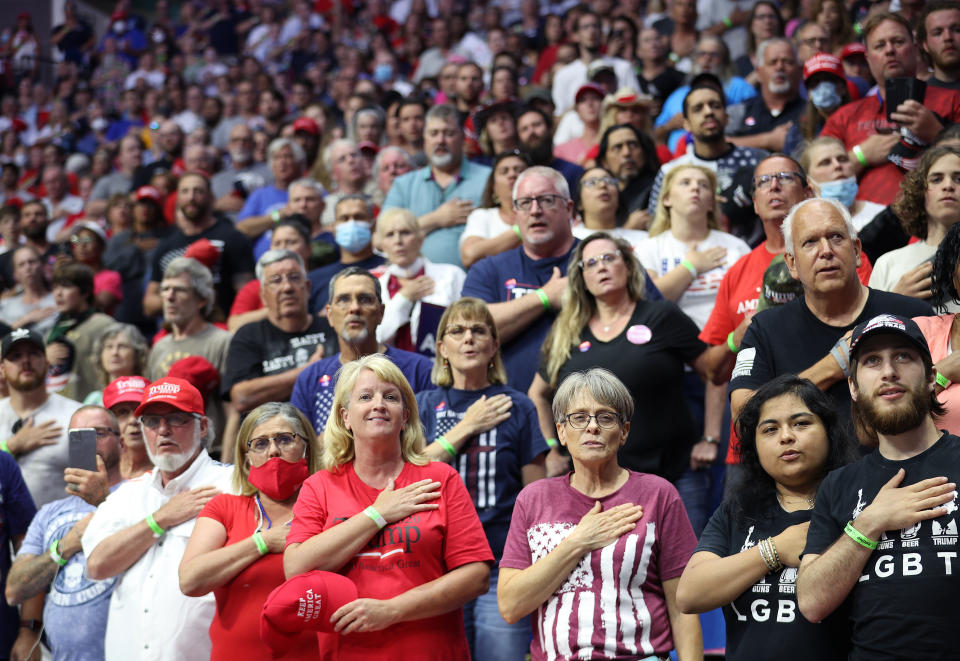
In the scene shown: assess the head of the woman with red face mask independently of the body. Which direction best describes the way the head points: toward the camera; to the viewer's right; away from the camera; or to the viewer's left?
toward the camera

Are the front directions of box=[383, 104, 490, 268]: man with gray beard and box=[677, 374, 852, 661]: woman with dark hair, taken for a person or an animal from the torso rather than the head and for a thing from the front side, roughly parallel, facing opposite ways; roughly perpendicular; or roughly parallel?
roughly parallel

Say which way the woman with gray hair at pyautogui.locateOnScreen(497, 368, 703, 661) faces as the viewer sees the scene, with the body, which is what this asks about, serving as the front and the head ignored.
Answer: toward the camera

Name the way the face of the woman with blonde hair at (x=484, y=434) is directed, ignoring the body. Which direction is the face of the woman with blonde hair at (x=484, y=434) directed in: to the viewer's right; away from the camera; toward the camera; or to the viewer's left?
toward the camera

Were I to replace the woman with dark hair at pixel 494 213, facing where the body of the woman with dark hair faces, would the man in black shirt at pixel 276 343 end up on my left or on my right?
on my right

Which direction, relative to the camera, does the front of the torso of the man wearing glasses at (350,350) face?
toward the camera

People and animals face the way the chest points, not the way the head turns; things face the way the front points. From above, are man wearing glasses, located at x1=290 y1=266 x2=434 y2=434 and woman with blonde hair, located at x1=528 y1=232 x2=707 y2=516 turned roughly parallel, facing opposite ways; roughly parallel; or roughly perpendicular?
roughly parallel

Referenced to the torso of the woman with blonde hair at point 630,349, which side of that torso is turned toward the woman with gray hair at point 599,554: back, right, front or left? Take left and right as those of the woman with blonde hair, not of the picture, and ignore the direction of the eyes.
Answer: front

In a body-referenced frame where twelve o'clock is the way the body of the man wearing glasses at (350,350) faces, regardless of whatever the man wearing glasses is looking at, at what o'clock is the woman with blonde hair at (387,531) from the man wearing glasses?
The woman with blonde hair is roughly at 12 o'clock from the man wearing glasses.

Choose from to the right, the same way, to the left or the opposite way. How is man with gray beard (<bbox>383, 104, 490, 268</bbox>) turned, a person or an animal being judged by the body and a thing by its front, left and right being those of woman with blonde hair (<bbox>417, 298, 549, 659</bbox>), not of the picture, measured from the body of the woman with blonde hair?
the same way

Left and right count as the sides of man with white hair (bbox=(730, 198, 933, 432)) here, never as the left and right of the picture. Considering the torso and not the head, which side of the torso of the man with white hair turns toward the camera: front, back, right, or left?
front

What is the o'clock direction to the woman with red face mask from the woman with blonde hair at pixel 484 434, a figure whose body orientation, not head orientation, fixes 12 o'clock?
The woman with red face mask is roughly at 2 o'clock from the woman with blonde hair.

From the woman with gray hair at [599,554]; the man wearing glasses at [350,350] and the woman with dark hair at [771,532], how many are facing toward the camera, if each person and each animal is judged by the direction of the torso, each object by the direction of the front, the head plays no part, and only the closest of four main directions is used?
3

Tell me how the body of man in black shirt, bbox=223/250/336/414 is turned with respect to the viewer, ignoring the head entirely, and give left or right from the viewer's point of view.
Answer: facing the viewer and to the right of the viewer

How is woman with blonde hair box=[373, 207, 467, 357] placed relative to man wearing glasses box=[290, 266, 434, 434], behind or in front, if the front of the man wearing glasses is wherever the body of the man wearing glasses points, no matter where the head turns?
behind

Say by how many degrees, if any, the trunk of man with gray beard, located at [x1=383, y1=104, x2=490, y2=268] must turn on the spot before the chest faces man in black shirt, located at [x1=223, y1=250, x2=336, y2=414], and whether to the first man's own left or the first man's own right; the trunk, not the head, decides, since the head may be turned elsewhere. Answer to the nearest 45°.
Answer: approximately 45° to the first man's own right
